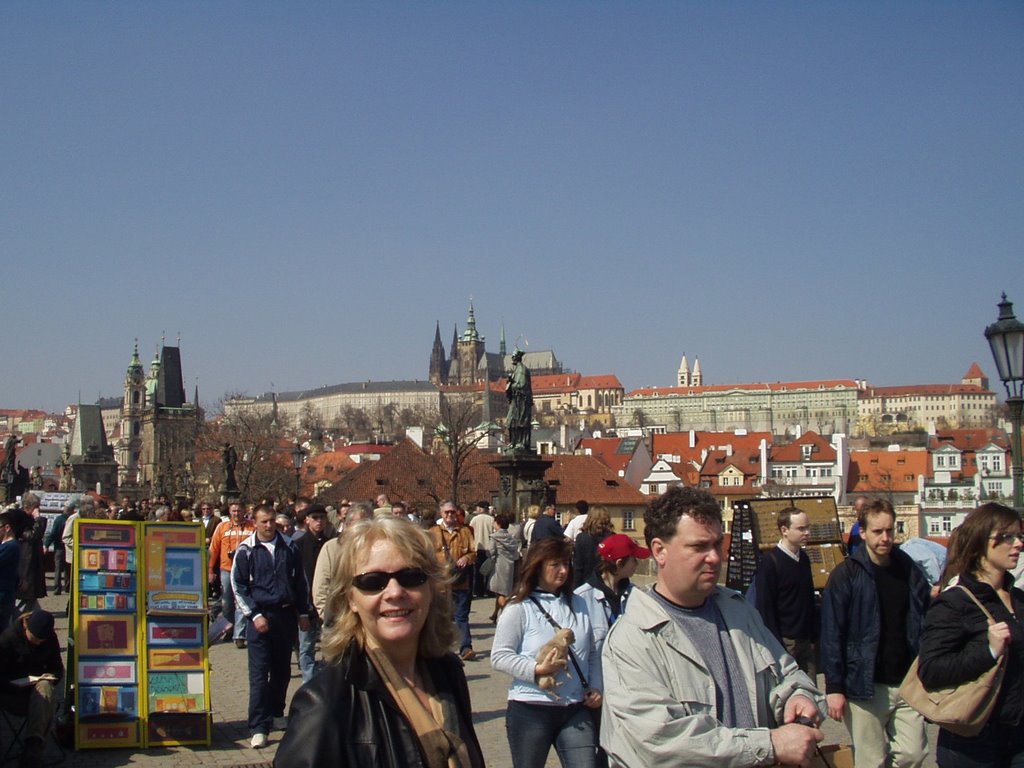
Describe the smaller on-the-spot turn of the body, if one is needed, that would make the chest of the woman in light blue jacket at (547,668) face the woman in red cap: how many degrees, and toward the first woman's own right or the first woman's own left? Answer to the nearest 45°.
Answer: approximately 135° to the first woman's own left

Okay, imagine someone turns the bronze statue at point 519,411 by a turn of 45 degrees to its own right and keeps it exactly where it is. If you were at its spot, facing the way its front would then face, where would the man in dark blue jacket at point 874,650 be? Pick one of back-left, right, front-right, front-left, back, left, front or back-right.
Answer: back-left

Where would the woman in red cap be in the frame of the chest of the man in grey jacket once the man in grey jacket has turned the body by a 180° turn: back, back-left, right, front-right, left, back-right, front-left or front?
front-right

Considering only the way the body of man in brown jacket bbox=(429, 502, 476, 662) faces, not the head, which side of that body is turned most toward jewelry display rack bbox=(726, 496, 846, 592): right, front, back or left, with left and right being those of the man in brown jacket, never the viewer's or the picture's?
left

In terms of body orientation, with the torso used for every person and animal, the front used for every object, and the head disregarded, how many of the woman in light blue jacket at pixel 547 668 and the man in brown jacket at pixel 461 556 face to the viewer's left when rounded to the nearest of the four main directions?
0

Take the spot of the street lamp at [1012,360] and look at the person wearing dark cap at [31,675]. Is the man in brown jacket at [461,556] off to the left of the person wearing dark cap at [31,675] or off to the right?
right

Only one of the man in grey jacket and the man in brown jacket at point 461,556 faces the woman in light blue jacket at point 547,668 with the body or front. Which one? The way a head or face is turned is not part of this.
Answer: the man in brown jacket

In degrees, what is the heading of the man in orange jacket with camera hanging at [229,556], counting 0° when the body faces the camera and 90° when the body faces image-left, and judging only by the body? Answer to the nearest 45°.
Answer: approximately 0°
